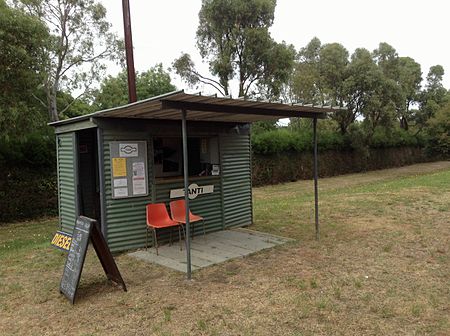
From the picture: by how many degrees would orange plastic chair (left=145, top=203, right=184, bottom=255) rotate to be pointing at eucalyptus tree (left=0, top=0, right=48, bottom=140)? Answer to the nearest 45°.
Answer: approximately 180°

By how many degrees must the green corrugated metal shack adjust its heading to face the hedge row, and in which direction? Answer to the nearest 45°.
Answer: approximately 90° to its left

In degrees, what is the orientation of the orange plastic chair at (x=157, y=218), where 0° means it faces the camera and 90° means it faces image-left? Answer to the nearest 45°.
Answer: approximately 315°

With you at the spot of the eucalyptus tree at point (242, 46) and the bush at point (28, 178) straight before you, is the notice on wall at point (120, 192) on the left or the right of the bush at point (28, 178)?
left

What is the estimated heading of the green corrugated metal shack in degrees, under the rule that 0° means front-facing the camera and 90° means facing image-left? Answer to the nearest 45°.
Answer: approximately 315°

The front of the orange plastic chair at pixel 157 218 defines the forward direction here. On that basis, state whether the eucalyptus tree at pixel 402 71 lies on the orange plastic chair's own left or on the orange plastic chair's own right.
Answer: on the orange plastic chair's own left
